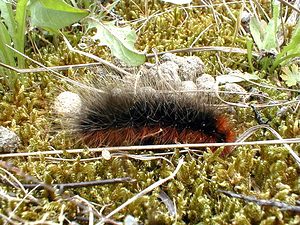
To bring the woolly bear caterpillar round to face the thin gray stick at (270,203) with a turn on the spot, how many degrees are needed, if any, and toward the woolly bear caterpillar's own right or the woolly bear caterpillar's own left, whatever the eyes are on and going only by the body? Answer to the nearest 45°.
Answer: approximately 45° to the woolly bear caterpillar's own right

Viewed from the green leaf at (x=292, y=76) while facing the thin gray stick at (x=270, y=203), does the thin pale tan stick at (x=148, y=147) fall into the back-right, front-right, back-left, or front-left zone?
front-right

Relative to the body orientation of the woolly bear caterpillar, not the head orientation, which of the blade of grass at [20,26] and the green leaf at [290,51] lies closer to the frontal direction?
the green leaf

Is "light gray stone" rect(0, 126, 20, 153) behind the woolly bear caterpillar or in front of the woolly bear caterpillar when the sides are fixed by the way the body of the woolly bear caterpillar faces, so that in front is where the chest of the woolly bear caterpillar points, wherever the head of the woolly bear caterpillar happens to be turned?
behind

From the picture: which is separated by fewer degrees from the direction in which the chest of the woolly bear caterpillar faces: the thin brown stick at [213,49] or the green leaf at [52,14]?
the thin brown stick

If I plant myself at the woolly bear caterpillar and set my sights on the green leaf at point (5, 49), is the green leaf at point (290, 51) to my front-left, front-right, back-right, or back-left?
back-right

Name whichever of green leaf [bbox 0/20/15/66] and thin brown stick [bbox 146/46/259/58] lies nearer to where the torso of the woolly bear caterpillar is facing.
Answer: the thin brown stick

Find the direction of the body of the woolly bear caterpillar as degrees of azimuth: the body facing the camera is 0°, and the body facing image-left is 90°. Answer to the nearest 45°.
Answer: approximately 270°

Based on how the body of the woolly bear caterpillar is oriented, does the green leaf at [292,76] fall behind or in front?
in front

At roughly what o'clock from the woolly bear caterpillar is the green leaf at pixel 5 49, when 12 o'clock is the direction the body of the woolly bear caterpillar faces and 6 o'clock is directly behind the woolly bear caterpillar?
The green leaf is roughly at 7 o'clock from the woolly bear caterpillar.

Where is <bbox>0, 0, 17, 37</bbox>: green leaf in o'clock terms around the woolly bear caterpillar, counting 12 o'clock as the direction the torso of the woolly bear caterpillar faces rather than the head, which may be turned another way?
The green leaf is roughly at 7 o'clock from the woolly bear caterpillar.

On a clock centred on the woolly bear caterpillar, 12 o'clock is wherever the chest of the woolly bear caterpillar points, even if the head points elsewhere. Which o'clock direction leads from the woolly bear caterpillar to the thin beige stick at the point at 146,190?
The thin beige stick is roughly at 3 o'clock from the woolly bear caterpillar.
